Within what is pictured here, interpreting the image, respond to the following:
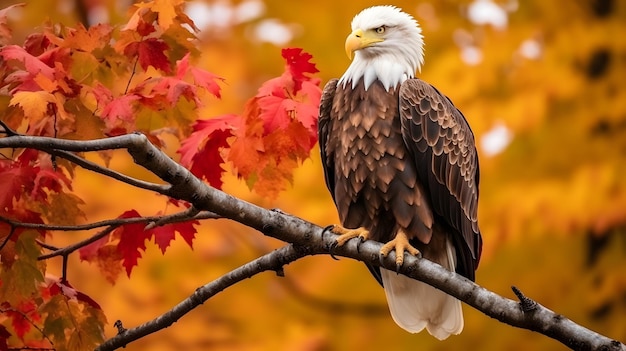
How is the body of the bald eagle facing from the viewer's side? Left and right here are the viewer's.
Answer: facing the viewer and to the left of the viewer

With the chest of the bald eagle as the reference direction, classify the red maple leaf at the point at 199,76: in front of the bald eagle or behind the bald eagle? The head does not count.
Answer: in front

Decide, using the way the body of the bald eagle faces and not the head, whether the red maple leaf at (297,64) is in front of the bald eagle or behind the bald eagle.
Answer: in front

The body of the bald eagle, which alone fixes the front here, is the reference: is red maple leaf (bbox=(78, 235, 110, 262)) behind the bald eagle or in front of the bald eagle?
in front

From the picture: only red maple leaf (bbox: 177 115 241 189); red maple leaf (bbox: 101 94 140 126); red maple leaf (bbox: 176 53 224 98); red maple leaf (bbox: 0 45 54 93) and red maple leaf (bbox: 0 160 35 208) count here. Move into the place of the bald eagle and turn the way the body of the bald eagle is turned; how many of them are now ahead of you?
5
